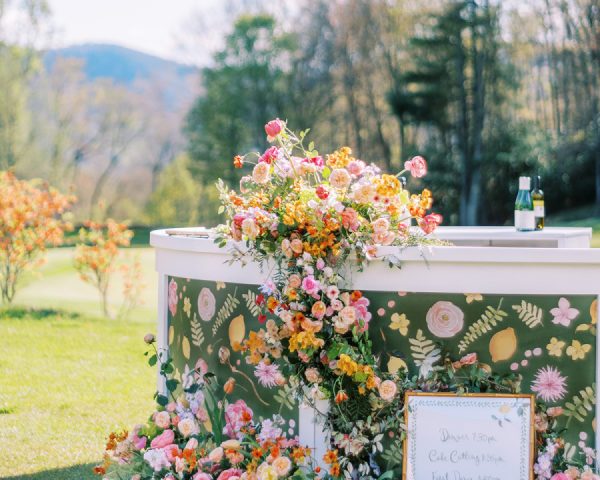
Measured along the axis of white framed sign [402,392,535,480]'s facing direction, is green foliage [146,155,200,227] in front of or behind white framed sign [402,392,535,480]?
behind

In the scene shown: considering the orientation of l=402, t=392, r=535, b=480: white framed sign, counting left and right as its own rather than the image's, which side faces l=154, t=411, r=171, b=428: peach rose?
right

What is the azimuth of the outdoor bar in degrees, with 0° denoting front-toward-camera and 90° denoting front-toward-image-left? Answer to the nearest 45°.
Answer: approximately 0°

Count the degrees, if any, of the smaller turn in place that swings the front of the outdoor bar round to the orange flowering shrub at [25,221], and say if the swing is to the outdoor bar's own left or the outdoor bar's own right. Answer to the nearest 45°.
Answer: approximately 135° to the outdoor bar's own right

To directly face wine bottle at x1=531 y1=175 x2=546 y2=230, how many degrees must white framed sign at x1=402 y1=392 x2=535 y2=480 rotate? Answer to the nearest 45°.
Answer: approximately 180°

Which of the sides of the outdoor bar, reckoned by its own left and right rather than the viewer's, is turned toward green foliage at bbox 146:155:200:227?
back
